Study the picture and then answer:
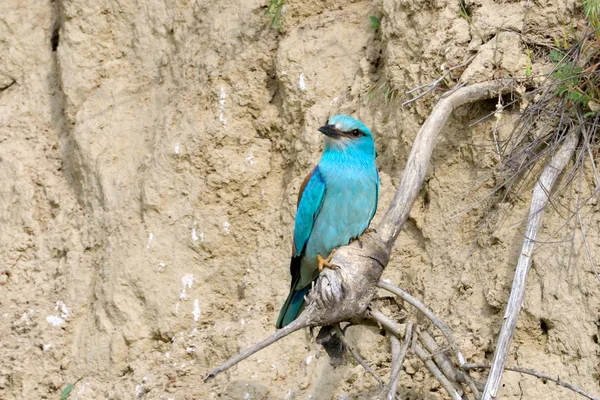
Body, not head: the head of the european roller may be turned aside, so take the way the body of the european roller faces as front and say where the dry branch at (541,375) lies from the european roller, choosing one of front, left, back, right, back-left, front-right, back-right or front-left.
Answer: front

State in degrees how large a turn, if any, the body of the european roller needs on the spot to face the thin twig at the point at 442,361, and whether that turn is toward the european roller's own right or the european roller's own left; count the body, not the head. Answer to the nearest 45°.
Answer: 0° — it already faces it

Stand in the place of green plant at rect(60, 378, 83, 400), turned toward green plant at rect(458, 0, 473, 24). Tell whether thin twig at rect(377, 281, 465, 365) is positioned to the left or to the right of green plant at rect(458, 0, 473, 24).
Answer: right

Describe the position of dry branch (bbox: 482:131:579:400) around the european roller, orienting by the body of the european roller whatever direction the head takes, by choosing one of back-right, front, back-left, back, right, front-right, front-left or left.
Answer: front

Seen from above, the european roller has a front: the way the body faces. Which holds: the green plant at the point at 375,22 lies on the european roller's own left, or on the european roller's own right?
on the european roller's own left

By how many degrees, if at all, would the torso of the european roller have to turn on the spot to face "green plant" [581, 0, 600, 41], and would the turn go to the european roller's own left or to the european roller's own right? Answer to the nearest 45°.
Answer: approximately 45° to the european roller's own left

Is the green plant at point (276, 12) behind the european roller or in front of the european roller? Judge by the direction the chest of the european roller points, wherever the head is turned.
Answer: behind

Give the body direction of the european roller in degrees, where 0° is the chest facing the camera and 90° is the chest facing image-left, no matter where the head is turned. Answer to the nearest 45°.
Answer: approximately 315°

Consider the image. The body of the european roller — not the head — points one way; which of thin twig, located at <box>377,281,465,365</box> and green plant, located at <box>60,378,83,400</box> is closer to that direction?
the thin twig
